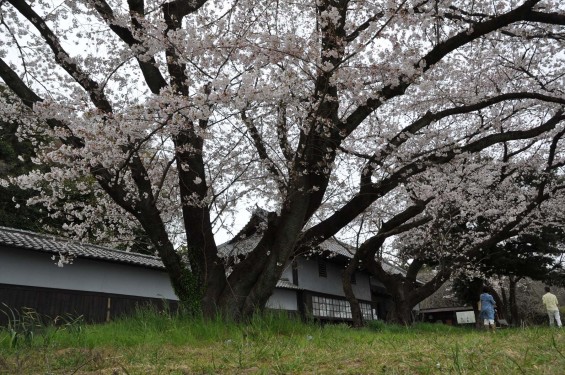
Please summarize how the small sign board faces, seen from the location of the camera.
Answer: facing the viewer

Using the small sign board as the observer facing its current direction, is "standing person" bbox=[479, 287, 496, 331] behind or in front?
in front
